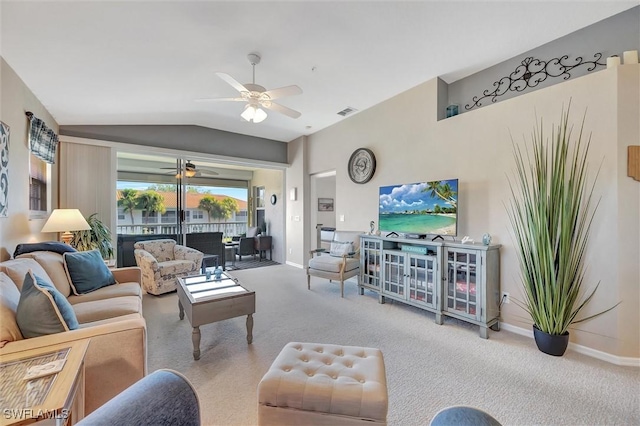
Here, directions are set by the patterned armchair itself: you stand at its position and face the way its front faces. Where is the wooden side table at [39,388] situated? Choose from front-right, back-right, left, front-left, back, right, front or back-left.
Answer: front-right

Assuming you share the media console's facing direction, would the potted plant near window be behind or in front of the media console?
in front

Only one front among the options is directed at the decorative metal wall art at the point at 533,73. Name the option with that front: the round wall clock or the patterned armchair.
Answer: the patterned armchair

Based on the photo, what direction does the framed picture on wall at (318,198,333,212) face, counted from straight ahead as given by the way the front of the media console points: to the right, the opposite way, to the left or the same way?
to the left

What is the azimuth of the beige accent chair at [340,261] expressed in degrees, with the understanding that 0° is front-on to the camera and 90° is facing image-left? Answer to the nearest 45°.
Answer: approximately 45°

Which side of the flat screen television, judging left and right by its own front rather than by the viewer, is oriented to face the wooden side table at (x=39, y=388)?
front

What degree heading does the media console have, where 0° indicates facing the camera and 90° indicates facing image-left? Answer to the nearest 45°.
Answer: approximately 45°

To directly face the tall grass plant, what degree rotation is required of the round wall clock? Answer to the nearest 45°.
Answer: approximately 90° to its left

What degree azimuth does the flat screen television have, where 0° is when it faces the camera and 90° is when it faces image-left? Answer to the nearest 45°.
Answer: approximately 45°

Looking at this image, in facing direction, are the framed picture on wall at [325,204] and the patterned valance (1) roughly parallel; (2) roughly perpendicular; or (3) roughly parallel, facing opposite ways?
roughly perpendicular

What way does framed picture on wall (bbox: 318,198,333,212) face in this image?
toward the camera

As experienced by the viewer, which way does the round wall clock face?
facing the viewer and to the left of the viewer

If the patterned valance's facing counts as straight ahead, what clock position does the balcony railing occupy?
The balcony railing is roughly at 9 o'clock from the patterned valance.
